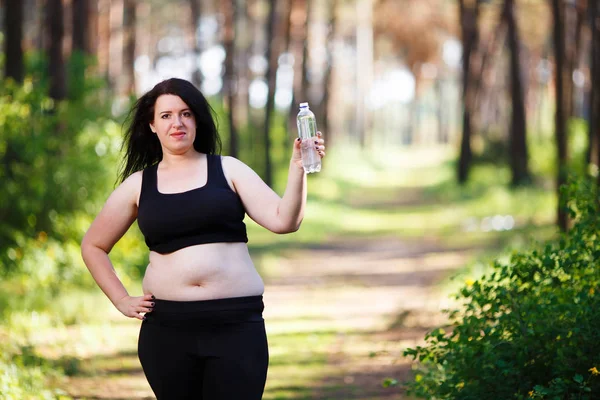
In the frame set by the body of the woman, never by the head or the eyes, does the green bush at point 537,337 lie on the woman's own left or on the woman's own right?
on the woman's own left

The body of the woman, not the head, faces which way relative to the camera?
toward the camera
